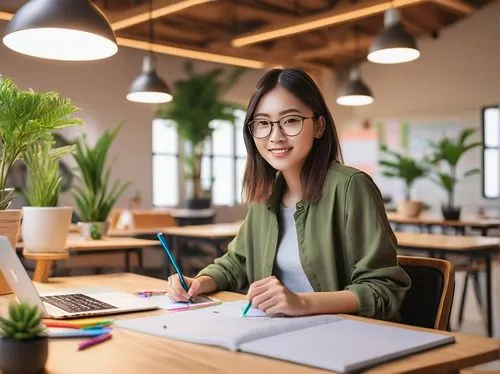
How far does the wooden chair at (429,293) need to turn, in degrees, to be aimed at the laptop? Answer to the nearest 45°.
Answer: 0° — it already faces it

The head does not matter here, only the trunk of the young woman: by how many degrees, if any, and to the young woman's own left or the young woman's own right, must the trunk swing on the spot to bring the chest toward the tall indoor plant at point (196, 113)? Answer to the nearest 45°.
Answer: approximately 135° to the young woman's own right

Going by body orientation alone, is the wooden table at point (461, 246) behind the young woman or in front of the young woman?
behind

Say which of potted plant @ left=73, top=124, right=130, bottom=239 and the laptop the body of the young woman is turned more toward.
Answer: the laptop

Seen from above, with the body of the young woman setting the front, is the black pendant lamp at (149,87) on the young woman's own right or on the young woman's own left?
on the young woman's own right

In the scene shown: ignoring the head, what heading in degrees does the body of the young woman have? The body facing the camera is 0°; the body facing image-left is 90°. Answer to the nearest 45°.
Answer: approximately 45°

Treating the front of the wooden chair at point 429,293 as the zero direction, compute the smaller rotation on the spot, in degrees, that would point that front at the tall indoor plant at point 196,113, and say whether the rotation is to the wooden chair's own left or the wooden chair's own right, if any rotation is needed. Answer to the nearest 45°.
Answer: approximately 90° to the wooden chair's own right

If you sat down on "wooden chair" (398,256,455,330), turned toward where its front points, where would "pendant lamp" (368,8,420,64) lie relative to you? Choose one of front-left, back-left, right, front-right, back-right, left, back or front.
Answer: back-right

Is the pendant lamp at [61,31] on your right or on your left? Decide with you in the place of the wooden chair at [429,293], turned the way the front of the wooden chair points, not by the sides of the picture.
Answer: on your right
